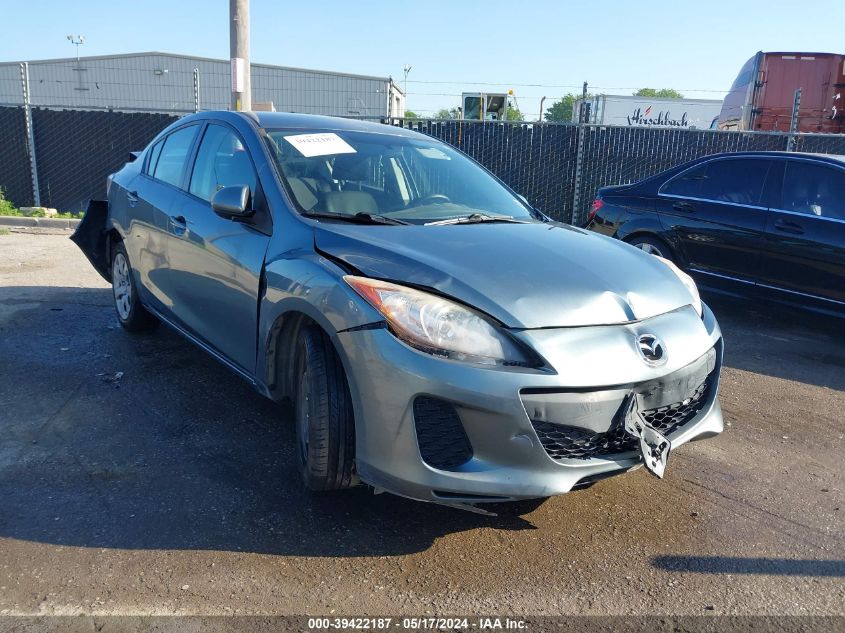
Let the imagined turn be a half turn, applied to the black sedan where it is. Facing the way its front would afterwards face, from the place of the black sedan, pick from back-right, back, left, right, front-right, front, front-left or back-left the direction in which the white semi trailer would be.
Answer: front-right

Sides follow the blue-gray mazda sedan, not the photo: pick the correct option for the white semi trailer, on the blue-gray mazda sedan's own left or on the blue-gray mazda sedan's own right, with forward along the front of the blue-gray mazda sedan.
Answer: on the blue-gray mazda sedan's own left

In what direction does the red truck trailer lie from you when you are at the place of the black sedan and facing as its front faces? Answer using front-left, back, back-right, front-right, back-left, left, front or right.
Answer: back-left

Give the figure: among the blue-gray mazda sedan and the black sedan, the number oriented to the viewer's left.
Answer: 0

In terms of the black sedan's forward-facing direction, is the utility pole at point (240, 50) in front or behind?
behind

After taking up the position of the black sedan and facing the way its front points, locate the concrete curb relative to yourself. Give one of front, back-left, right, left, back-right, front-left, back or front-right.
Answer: back-right

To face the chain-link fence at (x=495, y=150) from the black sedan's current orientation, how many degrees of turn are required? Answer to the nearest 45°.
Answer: approximately 180°

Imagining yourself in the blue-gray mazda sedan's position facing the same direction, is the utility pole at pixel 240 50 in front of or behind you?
behind

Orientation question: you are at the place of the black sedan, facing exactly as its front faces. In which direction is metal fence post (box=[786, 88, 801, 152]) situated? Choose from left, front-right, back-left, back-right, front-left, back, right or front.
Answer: back-left

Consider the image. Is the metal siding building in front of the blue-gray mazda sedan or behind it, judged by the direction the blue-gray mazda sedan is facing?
behind

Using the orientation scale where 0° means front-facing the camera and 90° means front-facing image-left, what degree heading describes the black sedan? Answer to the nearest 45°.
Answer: approximately 315°

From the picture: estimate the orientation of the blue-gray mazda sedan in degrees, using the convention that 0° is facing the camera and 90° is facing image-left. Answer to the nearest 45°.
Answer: approximately 315°
